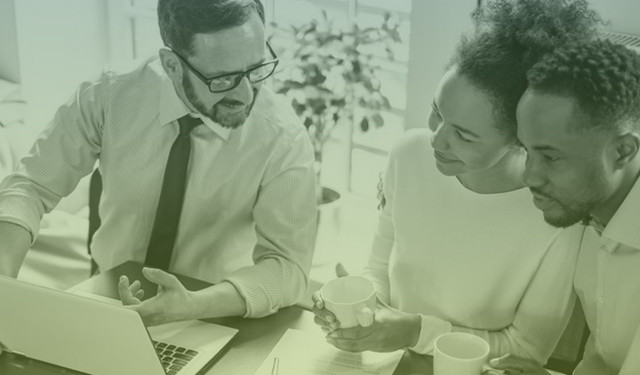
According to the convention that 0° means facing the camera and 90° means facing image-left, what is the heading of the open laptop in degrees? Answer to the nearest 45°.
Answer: approximately 225°

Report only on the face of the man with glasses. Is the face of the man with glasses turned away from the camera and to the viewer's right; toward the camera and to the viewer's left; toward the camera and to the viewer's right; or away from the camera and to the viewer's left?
toward the camera and to the viewer's right

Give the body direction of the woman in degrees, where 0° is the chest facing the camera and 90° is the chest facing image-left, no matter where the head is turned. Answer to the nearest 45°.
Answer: approximately 45°

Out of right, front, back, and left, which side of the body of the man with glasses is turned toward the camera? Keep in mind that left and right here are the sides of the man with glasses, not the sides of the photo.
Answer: front

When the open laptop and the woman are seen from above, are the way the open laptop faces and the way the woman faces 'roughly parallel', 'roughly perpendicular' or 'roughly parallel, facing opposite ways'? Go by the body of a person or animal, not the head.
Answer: roughly parallel, facing opposite ways

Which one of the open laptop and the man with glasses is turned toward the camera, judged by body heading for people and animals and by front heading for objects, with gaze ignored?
the man with glasses

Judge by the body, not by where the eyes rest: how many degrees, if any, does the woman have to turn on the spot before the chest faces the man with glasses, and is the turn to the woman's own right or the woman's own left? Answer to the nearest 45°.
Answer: approximately 45° to the woman's own right

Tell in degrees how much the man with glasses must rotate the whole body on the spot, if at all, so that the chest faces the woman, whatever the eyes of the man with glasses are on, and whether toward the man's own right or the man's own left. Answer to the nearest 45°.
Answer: approximately 45° to the man's own left

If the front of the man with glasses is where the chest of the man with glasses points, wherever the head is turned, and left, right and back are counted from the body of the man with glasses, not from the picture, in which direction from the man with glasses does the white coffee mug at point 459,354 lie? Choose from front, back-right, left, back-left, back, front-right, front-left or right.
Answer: front-left

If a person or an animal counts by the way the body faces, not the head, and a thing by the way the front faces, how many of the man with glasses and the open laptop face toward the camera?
1

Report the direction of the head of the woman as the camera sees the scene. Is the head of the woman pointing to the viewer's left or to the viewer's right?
to the viewer's left

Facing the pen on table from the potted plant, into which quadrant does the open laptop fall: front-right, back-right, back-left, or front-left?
front-right
